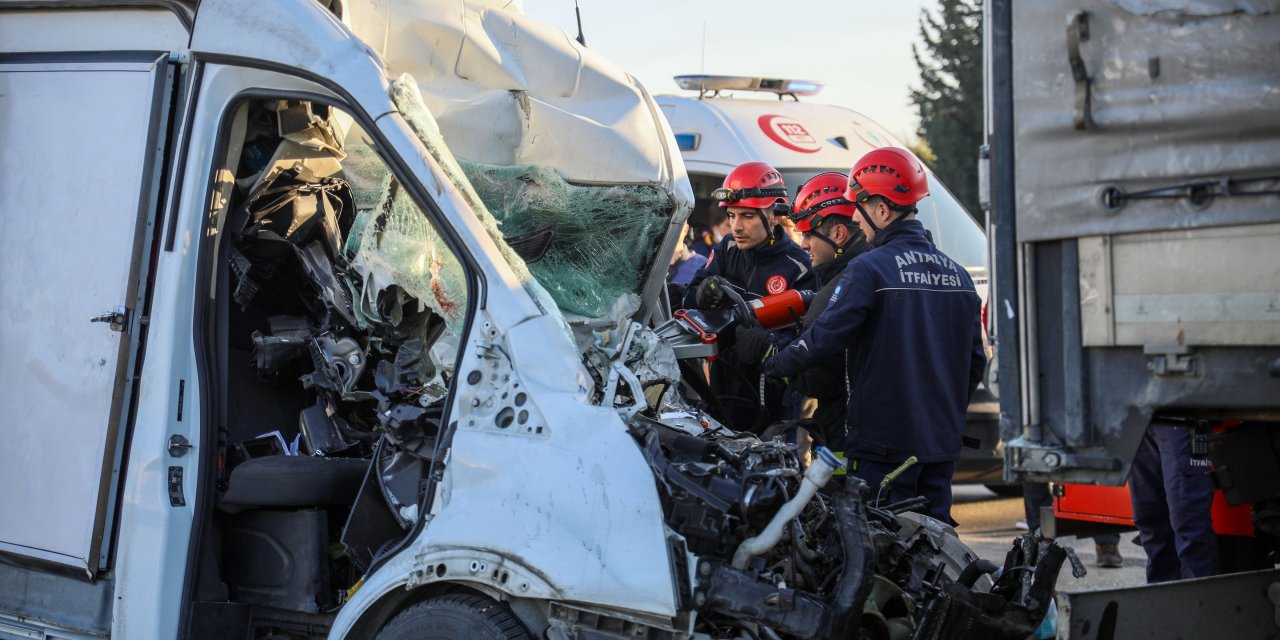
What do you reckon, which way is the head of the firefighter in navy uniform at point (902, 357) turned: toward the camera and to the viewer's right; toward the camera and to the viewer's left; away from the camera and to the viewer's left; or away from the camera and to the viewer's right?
away from the camera and to the viewer's left

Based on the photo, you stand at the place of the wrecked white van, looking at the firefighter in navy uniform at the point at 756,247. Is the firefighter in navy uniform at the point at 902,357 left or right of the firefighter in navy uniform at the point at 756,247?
right

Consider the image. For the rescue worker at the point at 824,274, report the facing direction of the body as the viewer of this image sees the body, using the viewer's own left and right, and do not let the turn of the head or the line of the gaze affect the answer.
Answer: facing to the left of the viewer

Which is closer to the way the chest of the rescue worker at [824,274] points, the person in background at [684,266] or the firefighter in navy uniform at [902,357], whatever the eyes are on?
the person in background

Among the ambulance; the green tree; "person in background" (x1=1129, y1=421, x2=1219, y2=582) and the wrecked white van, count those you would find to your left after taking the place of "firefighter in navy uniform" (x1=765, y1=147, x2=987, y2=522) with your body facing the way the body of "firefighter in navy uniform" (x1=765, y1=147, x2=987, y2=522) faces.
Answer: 1

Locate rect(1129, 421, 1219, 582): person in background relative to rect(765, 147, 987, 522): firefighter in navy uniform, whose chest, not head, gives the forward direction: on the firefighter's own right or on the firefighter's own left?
on the firefighter's own right

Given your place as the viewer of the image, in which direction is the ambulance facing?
facing the viewer and to the right of the viewer

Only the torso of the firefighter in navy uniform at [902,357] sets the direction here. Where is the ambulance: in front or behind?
in front

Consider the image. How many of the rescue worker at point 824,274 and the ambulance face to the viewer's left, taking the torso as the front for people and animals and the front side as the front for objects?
1

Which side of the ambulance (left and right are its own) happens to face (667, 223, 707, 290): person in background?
right

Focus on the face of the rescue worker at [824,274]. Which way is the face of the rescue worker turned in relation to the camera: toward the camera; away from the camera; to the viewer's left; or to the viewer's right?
to the viewer's left

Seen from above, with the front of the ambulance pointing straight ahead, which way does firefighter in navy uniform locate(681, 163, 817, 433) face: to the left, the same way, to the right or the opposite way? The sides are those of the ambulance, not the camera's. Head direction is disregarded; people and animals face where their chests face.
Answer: to the right

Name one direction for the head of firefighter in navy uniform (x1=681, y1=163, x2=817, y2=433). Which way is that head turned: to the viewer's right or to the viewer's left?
to the viewer's left

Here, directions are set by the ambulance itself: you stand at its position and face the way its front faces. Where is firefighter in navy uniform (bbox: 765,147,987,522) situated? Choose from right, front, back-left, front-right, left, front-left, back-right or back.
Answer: front-right

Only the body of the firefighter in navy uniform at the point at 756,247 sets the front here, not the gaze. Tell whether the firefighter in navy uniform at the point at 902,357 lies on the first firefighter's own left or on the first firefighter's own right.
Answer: on the first firefighter's own left

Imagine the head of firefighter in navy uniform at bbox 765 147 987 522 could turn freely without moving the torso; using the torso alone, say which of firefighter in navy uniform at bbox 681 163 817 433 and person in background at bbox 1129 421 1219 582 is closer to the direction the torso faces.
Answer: the firefighter in navy uniform

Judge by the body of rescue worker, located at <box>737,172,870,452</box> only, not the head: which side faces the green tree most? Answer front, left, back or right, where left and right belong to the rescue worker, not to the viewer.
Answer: right

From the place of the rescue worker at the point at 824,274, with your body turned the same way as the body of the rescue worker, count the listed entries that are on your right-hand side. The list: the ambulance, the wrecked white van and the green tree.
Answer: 2

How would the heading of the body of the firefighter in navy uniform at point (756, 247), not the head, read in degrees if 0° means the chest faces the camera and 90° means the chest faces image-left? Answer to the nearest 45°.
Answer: approximately 45°

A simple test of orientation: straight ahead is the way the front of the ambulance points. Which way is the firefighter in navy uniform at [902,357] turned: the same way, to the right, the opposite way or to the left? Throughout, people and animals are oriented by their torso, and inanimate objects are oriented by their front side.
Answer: the opposite way
